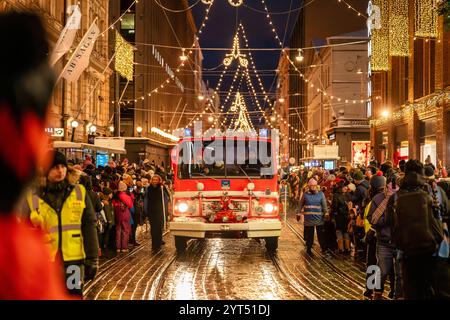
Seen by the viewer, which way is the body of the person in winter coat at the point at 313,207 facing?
toward the camera

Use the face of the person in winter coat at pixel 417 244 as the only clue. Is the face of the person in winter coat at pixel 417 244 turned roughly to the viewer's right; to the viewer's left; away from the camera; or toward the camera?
away from the camera

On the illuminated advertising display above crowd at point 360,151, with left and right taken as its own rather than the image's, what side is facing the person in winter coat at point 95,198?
front

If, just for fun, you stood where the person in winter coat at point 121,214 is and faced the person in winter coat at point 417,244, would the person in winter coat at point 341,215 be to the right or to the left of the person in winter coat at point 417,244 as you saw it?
left

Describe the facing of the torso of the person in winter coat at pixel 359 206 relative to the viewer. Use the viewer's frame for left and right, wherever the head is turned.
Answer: facing to the left of the viewer

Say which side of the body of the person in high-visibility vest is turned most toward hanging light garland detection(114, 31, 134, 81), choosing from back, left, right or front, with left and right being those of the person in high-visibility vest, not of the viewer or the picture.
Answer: back

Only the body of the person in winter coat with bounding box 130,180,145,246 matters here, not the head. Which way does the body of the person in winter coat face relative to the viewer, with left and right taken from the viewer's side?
facing the viewer and to the right of the viewer

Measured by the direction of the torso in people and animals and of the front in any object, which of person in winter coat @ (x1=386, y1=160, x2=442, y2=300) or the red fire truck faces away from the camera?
the person in winter coat

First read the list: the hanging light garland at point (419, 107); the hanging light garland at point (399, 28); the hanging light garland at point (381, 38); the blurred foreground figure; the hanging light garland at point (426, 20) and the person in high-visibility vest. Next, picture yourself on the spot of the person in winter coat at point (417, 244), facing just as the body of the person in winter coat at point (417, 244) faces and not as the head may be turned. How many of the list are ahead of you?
4

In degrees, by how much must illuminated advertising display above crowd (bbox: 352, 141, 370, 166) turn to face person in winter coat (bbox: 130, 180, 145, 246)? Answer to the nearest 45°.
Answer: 0° — it already faces them

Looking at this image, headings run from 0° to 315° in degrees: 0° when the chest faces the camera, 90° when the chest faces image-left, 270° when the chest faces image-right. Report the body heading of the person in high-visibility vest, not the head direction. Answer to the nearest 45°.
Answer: approximately 0°

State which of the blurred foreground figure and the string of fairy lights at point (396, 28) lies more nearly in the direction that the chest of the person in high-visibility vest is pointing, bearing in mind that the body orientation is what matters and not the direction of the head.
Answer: the blurred foreground figure

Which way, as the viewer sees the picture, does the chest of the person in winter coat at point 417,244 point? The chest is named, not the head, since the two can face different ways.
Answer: away from the camera

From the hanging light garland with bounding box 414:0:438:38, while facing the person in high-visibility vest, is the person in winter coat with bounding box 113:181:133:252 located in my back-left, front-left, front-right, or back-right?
front-right

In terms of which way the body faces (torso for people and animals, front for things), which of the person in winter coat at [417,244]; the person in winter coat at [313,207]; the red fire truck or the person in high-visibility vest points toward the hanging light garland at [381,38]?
the person in winter coat at [417,244]
